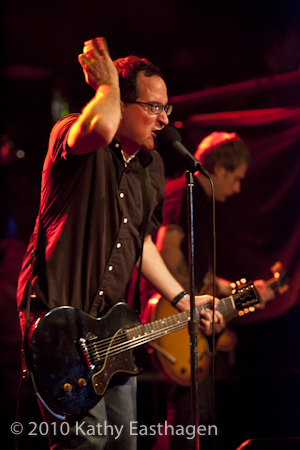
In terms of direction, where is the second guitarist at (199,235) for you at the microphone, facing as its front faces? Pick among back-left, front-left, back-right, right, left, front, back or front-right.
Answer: right

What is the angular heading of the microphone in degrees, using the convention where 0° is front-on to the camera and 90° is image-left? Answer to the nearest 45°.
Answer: approximately 90°

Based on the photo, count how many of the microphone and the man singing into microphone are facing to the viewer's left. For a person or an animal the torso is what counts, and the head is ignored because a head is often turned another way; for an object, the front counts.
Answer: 1

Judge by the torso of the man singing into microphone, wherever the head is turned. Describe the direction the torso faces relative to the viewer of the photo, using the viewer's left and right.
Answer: facing the viewer and to the right of the viewer
